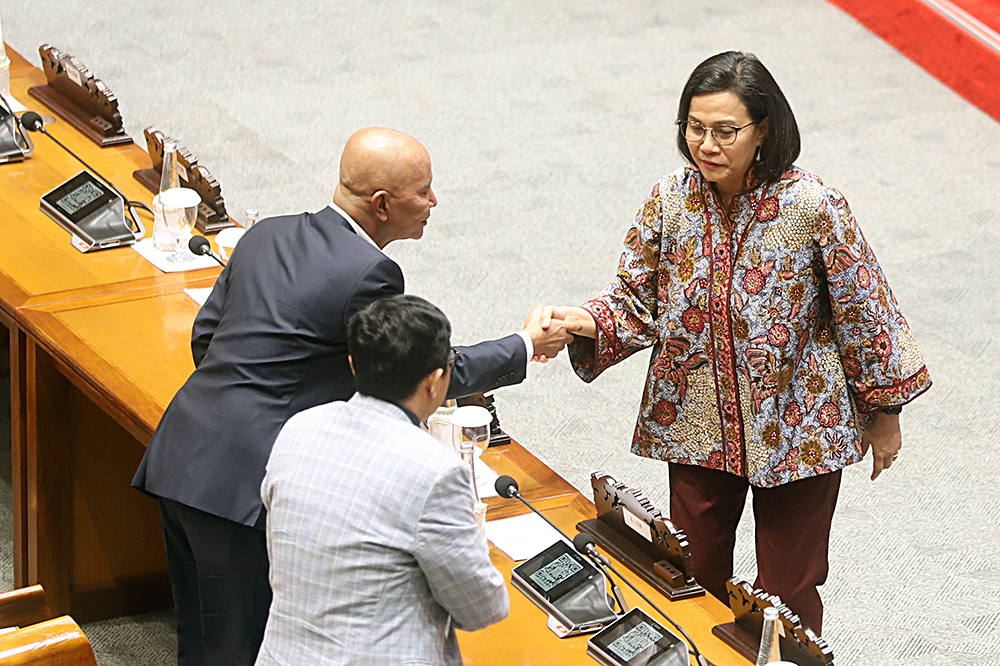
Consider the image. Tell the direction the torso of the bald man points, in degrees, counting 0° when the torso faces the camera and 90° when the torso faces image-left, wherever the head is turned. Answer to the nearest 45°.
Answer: approximately 225°

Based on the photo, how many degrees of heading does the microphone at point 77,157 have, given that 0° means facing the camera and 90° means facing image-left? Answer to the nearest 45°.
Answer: approximately 135°

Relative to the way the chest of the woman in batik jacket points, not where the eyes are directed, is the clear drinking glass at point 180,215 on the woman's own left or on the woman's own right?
on the woman's own right

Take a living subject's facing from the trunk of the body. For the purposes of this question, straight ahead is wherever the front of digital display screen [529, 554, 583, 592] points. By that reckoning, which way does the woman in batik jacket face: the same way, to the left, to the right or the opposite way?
the same way

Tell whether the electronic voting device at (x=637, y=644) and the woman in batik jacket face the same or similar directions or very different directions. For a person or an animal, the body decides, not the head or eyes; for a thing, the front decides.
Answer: same or similar directions

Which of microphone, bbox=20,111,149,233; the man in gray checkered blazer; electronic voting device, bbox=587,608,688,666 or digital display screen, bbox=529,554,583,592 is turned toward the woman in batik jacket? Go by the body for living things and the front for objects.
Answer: the man in gray checkered blazer

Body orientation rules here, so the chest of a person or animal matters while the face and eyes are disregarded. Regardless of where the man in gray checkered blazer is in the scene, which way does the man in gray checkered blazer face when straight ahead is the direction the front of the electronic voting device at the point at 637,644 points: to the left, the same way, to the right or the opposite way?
the opposite way

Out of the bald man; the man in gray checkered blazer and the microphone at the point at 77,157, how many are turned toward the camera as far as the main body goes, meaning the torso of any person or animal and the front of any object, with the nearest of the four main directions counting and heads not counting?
0

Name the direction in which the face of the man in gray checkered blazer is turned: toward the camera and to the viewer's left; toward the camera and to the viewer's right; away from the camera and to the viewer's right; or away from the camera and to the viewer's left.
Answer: away from the camera and to the viewer's right

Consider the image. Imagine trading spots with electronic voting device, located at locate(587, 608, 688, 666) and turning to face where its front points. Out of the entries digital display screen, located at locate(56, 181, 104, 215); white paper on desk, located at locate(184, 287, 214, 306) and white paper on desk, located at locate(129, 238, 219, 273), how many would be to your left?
0

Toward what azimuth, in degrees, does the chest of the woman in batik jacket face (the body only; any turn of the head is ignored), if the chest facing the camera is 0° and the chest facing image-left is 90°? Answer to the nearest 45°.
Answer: approximately 45°

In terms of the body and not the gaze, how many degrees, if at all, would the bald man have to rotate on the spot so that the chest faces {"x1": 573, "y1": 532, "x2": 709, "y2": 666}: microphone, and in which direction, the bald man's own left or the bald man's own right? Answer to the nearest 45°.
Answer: approximately 45° to the bald man's own right

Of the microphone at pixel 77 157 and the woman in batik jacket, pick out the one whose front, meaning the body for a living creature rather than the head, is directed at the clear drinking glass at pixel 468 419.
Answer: the woman in batik jacket

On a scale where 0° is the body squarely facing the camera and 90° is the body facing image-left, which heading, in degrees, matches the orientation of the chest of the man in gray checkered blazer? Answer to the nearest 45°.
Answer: approximately 225°

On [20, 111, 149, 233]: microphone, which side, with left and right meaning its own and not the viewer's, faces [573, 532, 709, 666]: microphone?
left

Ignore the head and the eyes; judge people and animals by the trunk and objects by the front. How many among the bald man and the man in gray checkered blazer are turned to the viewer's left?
0

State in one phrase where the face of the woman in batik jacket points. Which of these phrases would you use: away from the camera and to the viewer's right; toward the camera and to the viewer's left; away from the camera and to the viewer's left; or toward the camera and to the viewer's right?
toward the camera and to the viewer's left

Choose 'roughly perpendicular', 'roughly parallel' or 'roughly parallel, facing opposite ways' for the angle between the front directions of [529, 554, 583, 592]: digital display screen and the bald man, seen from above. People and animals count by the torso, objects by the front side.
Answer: roughly parallel, facing opposite ways
